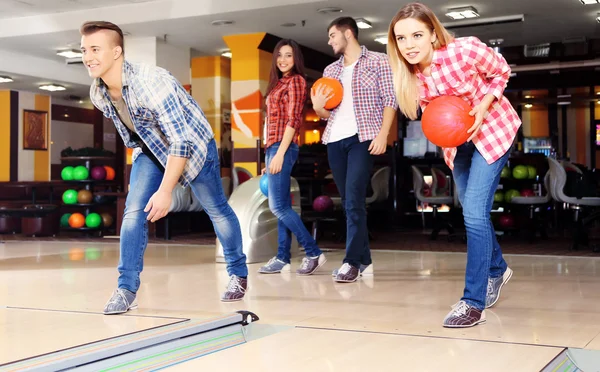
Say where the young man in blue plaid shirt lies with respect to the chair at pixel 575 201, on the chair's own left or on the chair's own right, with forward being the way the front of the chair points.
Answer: on the chair's own right

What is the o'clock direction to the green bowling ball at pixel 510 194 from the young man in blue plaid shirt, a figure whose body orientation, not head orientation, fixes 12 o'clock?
The green bowling ball is roughly at 6 o'clock from the young man in blue plaid shirt.

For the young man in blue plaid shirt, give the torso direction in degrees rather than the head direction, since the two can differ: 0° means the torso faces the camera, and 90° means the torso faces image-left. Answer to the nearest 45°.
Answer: approximately 45°

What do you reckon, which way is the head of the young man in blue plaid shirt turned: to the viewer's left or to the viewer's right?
to the viewer's left

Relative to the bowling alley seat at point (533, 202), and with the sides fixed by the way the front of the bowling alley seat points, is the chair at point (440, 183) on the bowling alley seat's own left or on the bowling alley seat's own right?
on the bowling alley seat's own right
